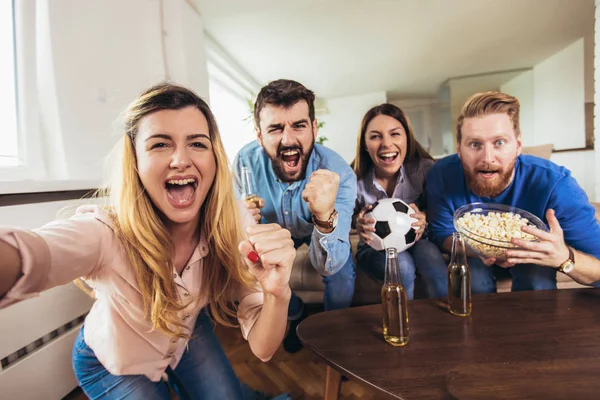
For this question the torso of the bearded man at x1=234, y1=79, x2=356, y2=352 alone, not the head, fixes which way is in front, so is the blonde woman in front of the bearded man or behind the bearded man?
in front

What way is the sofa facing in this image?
toward the camera

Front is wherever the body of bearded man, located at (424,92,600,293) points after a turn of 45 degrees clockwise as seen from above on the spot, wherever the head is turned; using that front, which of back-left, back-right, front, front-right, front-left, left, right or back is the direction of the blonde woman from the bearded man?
front

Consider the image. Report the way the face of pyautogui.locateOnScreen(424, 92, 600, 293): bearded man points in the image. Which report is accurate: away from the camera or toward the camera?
toward the camera

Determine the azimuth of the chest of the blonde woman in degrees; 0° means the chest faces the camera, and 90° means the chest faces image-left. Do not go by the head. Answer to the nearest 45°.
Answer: approximately 0°

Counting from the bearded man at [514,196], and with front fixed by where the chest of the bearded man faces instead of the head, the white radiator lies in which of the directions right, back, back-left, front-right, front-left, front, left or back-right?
front-right

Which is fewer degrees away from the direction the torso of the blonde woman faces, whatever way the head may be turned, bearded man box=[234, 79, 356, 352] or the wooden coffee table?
the wooden coffee table

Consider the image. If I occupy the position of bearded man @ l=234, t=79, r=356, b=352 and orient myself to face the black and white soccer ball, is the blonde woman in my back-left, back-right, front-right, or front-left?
back-right

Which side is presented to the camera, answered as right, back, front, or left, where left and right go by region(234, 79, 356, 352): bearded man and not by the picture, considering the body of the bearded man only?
front

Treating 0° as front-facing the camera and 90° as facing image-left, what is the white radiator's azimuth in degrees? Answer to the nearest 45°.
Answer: approximately 315°

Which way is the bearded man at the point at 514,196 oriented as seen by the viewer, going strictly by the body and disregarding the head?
toward the camera

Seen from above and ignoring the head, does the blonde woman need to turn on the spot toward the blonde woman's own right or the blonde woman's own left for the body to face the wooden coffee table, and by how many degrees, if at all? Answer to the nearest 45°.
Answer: approximately 45° to the blonde woman's own left

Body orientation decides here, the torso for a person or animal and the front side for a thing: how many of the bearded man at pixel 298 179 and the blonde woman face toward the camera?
2

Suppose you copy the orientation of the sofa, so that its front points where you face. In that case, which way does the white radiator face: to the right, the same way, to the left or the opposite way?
to the left

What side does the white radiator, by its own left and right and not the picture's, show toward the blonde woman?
front

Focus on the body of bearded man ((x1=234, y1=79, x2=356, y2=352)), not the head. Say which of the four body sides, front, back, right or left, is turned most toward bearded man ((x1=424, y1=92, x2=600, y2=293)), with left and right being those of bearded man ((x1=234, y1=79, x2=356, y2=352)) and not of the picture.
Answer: left
